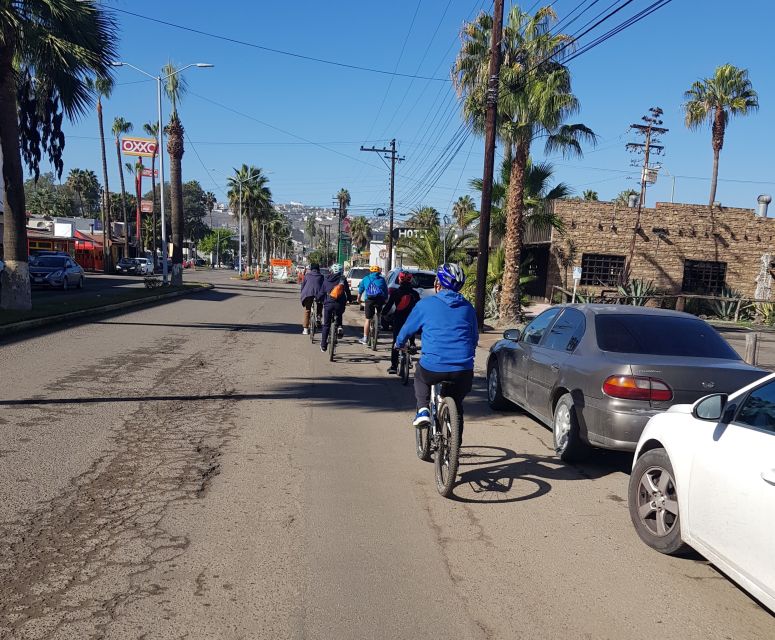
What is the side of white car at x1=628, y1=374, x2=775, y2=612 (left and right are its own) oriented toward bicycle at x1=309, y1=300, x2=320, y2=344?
front

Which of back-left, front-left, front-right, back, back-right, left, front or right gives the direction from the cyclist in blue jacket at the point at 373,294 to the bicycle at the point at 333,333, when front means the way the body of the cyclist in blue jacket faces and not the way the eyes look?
back-left

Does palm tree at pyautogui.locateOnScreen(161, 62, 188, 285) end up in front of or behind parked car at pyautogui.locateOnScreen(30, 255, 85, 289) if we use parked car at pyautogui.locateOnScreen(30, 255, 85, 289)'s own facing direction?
behind

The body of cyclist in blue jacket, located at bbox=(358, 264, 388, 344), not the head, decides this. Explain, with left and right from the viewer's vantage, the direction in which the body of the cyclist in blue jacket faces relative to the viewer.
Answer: facing away from the viewer

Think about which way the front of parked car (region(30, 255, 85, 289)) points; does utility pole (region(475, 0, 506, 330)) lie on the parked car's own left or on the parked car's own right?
on the parked car's own left

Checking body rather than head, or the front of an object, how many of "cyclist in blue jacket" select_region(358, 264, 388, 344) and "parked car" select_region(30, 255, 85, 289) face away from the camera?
1

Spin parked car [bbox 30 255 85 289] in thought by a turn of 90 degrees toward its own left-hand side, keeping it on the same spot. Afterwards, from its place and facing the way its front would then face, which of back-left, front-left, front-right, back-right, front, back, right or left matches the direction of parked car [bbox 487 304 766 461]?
front-right

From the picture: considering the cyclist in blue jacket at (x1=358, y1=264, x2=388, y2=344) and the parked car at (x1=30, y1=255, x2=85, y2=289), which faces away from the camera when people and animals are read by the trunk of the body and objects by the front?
the cyclist in blue jacket

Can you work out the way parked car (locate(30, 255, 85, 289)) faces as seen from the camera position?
facing the viewer and to the left of the viewer

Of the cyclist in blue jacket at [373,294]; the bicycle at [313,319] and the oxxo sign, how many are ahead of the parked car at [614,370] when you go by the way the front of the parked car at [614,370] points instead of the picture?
3

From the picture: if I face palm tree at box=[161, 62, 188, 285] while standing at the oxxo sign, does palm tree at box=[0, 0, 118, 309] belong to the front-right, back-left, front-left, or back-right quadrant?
front-right

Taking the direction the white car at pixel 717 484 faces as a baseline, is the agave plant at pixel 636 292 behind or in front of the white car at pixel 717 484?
in front

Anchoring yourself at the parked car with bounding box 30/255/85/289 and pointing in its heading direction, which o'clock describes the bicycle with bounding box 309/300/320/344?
The bicycle is roughly at 10 o'clock from the parked car.

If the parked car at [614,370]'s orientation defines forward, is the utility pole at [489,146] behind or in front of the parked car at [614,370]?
in front

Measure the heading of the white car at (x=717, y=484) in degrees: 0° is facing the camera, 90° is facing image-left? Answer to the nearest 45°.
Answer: approximately 135°

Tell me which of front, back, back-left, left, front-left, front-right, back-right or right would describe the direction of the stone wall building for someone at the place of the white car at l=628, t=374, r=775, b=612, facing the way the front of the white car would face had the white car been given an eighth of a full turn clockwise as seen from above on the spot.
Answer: front

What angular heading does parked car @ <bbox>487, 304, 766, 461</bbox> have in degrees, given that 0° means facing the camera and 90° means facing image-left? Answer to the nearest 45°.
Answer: approximately 135°
